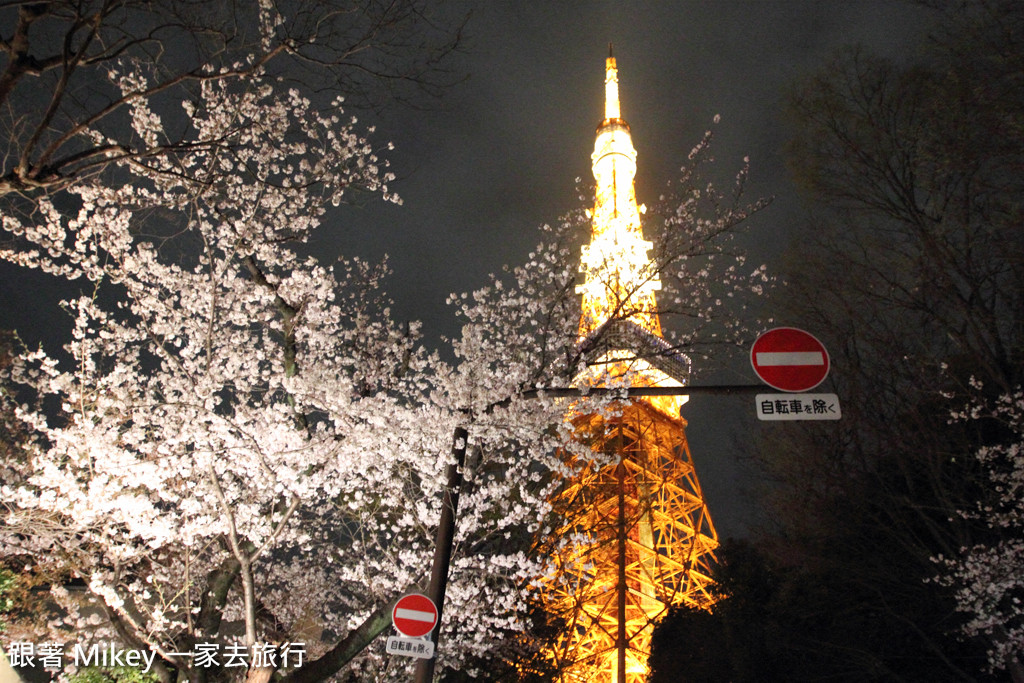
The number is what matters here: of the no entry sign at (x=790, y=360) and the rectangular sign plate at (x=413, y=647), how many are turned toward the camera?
2

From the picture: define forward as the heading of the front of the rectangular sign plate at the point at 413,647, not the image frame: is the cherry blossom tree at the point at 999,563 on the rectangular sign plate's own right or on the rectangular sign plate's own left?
on the rectangular sign plate's own left

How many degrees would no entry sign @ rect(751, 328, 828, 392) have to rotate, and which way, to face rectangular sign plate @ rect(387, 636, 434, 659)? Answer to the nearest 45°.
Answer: approximately 90° to its right

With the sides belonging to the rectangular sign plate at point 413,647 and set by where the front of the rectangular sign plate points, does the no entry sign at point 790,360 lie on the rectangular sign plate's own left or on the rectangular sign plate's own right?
on the rectangular sign plate's own left

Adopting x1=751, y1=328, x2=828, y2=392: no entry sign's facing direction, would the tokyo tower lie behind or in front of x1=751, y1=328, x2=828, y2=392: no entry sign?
behind

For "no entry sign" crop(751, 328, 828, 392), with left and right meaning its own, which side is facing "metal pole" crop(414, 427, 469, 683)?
right

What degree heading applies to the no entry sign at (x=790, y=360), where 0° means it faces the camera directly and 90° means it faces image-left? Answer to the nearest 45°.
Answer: approximately 0°

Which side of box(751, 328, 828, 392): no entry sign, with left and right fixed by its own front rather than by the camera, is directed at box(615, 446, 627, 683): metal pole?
back
